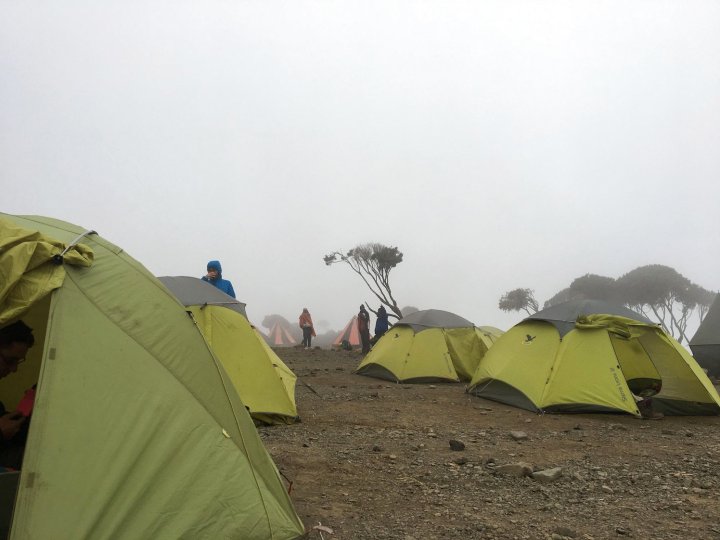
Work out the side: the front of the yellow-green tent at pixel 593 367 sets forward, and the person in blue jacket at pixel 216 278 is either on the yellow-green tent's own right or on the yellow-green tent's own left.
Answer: on the yellow-green tent's own right

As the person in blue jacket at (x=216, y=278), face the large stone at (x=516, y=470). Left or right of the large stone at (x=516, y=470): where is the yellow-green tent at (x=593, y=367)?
left

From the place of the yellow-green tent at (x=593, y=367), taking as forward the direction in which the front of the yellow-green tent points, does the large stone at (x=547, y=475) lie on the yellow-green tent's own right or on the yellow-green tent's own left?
on the yellow-green tent's own right

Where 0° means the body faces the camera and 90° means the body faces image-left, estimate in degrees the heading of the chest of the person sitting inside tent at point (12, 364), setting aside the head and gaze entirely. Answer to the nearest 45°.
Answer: approximately 315°

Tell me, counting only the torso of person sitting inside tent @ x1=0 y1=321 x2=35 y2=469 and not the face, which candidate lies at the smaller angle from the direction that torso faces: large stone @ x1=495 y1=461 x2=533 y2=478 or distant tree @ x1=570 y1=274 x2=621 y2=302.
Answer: the large stone

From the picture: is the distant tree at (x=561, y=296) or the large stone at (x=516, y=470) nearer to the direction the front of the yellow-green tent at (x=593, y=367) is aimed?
the large stone

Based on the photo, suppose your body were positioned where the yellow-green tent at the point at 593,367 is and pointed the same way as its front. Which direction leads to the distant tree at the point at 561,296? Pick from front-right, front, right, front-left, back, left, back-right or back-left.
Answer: back-left

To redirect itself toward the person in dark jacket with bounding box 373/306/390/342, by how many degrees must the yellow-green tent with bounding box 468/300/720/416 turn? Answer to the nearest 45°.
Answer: approximately 180°

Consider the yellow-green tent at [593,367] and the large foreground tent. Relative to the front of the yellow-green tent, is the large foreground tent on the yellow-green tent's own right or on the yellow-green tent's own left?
on the yellow-green tent's own right
